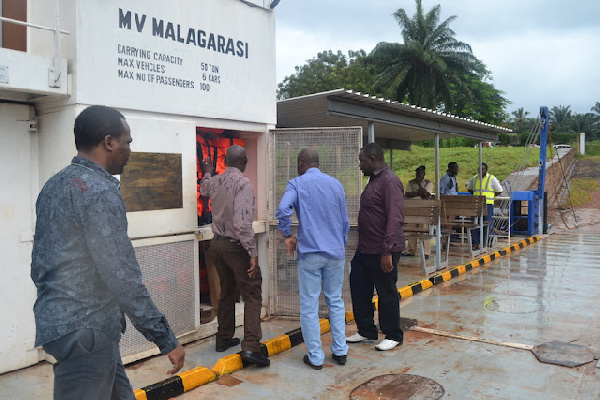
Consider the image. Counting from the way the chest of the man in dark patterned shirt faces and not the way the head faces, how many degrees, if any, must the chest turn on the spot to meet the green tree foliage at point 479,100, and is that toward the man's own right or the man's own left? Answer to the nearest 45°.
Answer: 0° — they already face it

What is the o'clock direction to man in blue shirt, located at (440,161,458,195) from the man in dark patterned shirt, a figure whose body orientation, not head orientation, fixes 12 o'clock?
The man in blue shirt is roughly at 12 o'clock from the man in dark patterned shirt.

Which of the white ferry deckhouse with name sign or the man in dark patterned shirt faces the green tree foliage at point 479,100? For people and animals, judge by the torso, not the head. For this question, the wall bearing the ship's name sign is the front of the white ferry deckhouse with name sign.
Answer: the man in dark patterned shirt

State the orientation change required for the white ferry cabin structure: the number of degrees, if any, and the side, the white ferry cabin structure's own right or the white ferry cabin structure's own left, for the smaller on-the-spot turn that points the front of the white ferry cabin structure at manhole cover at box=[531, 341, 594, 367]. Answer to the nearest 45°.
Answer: approximately 45° to the white ferry cabin structure's own left

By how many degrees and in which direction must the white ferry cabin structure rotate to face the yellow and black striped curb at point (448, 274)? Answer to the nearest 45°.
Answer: approximately 90° to its left

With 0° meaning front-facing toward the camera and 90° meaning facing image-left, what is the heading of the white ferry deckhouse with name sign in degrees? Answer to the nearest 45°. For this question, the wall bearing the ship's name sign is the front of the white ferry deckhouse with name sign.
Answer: approximately 315°

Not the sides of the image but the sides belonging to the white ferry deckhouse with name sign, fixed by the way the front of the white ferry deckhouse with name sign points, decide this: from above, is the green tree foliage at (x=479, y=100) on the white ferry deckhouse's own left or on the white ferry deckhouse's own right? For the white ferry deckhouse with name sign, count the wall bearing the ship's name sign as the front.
on the white ferry deckhouse's own left

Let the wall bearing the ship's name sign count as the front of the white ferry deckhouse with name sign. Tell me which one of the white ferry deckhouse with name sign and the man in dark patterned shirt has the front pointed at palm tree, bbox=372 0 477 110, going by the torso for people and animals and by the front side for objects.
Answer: the man in dark patterned shirt

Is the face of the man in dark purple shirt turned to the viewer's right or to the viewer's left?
to the viewer's left

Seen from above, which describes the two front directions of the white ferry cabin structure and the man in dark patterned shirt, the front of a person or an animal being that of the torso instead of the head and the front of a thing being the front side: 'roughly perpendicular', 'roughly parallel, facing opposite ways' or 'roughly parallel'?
roughly perpendicular

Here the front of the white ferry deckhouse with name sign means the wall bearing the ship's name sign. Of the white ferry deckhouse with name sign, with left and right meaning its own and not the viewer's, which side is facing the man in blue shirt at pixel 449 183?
left
